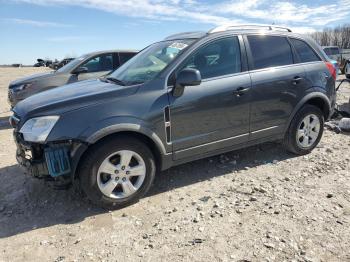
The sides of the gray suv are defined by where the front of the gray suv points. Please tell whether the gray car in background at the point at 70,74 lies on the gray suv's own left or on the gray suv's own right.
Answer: on the gray suv's own right

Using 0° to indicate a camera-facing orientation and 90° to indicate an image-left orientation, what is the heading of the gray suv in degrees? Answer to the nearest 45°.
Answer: approximately 45°
